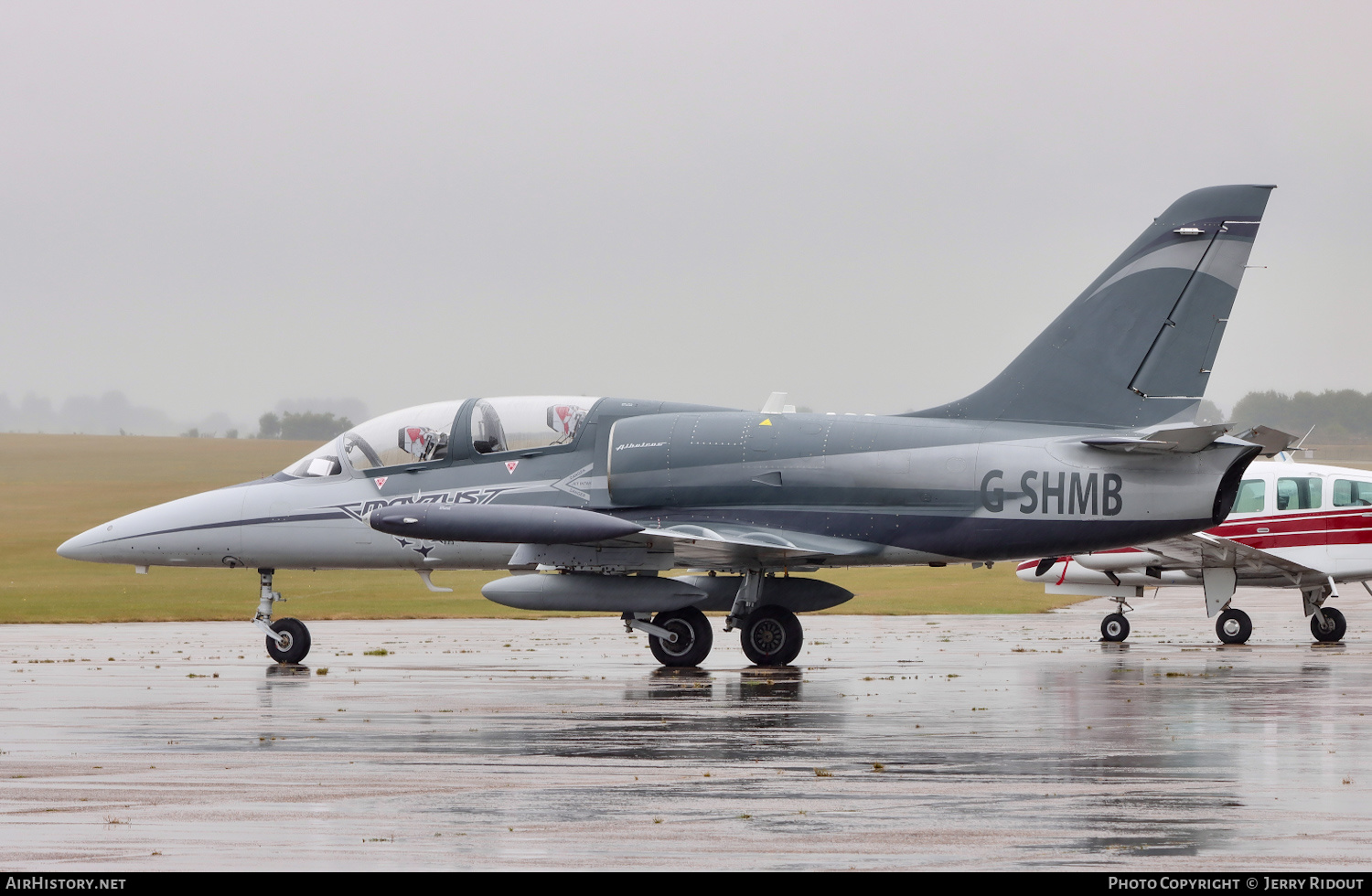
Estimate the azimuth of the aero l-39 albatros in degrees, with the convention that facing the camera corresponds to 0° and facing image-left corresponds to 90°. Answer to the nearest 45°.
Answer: approximately 90°

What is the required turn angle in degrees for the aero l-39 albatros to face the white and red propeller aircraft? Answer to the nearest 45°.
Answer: approximately 135° to its right
